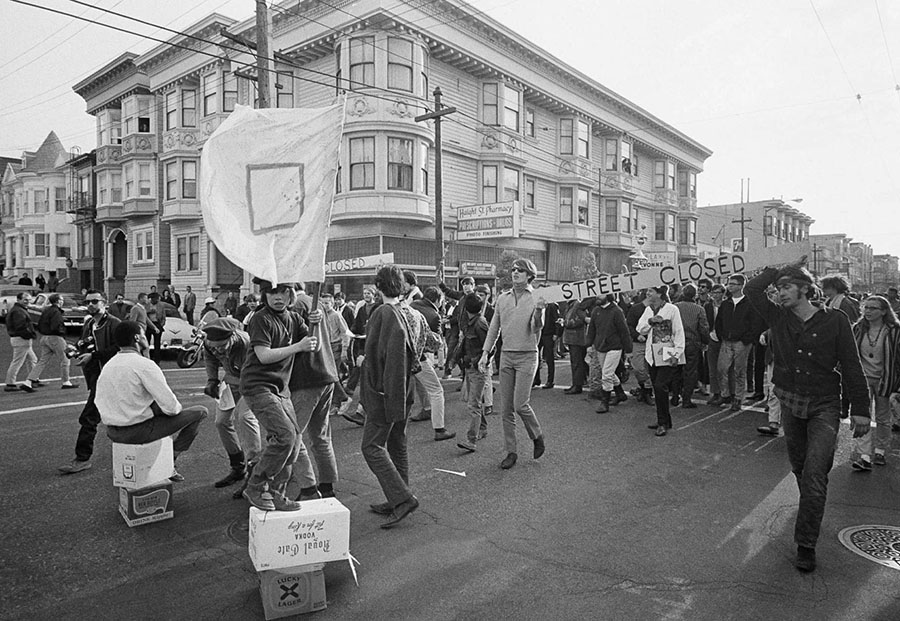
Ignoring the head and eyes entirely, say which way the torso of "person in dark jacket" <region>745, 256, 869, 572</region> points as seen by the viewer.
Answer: toward the camera

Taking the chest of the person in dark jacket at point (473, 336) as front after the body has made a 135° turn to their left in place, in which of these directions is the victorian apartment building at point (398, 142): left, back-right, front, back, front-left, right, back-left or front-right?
left

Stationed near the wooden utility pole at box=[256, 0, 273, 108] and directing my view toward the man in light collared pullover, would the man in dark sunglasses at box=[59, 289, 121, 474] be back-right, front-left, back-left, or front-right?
front-right

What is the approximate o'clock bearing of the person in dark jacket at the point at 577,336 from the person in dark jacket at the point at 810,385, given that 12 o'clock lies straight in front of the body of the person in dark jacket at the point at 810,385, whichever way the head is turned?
the person in dark jacket at the point at 577,336 is roughly at 5 o'clock from the person in dark jacket at the point at 810,385.

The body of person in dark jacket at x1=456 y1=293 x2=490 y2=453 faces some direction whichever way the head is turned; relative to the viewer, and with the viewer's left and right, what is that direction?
facing the viewer and to the left of the viewer

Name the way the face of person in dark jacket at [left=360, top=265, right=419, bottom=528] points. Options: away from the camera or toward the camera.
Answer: away from the camera

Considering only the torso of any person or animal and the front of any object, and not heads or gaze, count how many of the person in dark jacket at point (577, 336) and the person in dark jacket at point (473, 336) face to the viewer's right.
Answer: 0

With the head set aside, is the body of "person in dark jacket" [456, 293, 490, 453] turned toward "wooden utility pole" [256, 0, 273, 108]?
no

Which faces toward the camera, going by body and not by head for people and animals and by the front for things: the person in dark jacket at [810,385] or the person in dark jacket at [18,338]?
the person in dark jacket at [810,385]

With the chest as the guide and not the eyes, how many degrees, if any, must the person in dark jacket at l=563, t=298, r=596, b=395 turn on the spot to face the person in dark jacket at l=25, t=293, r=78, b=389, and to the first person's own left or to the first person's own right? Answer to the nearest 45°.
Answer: approximately 45° to the first person's own right

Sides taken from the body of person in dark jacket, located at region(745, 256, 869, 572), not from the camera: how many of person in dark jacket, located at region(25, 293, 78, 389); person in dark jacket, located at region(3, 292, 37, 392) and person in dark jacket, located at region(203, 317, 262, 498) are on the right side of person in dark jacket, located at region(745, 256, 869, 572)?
3

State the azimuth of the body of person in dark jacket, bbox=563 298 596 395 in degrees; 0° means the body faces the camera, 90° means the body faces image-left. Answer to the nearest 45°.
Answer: approximately 45°
